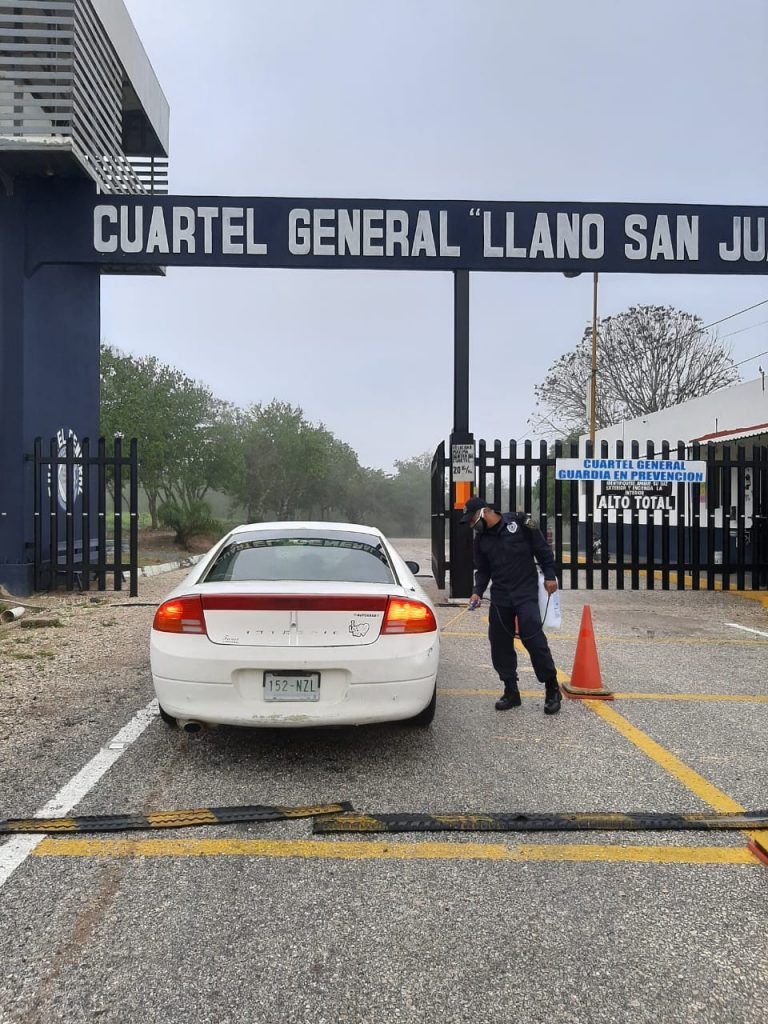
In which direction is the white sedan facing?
away from the camera

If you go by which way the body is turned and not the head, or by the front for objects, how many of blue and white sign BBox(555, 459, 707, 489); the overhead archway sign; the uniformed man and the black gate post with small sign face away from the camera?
0

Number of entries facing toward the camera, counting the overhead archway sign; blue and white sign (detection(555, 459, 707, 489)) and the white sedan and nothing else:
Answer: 2

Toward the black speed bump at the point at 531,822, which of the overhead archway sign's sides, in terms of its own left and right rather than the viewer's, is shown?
front

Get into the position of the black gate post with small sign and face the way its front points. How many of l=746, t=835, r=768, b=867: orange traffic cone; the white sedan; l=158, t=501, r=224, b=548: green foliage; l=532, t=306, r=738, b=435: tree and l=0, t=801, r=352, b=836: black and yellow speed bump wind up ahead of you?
3

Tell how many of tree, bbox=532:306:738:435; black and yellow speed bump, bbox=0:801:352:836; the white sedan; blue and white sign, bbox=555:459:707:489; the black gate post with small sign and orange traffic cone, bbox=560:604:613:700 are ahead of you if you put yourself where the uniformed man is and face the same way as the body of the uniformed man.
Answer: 2

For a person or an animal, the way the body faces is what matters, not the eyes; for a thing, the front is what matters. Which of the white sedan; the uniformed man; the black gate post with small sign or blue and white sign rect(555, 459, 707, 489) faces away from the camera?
the white sedan

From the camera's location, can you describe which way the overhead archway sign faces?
facing the viewer

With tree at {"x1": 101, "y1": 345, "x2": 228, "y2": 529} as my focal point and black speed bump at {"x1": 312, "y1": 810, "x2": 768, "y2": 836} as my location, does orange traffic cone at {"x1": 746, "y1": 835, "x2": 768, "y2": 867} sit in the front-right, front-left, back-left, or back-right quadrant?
back-right

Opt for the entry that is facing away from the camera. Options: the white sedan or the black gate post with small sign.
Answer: the white sedan

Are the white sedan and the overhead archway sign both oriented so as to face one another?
yes

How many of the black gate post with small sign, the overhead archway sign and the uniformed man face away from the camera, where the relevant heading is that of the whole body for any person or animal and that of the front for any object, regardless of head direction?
0

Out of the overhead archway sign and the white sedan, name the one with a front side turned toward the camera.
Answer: the overhead archway sign

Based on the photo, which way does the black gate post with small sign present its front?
toward the camera

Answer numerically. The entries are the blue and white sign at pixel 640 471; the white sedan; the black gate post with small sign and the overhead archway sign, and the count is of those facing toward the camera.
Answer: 3

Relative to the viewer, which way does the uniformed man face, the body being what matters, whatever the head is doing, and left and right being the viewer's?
facing the viewer and to the left of the viewer

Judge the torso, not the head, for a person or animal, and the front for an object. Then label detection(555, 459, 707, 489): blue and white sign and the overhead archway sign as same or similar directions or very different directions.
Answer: same or similar directions
